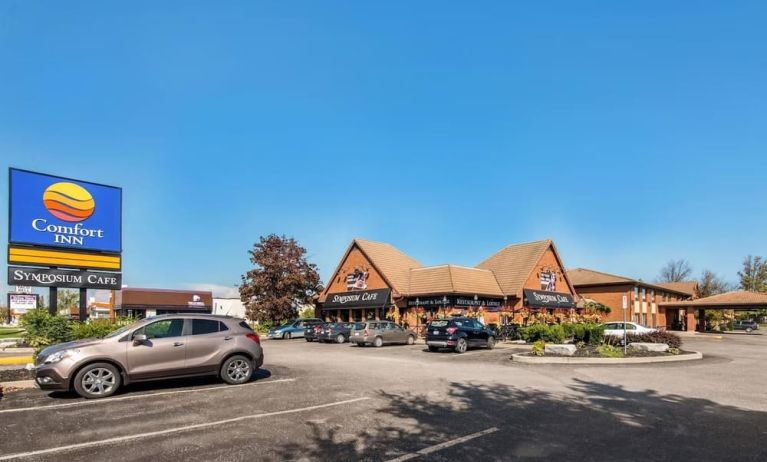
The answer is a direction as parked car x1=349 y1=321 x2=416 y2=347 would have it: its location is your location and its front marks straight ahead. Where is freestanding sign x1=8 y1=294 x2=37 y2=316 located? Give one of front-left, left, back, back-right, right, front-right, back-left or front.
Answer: back-left

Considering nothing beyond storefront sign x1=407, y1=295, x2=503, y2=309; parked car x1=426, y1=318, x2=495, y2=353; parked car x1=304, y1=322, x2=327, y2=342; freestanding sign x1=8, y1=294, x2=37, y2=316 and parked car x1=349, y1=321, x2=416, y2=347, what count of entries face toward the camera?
2

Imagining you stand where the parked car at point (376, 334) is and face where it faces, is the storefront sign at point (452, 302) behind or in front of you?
in front

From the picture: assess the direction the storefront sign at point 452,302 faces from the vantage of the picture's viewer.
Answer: facing the viewer

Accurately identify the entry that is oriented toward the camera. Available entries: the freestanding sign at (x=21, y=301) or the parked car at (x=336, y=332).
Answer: the freestanding sign

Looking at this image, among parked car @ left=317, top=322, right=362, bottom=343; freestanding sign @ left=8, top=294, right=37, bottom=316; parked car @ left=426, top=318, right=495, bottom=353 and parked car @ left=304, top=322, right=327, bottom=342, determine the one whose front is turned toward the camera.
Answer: the freestanding sign

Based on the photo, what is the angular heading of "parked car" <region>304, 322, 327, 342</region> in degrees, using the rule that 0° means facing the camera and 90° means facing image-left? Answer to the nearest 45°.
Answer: approximately 225°

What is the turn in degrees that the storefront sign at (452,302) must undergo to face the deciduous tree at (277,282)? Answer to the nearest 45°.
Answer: approximately 135° to its right

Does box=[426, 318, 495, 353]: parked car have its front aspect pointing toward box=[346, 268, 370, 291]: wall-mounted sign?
no

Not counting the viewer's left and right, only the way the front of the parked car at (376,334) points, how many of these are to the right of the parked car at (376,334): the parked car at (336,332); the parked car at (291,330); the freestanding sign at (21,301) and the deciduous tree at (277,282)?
0
